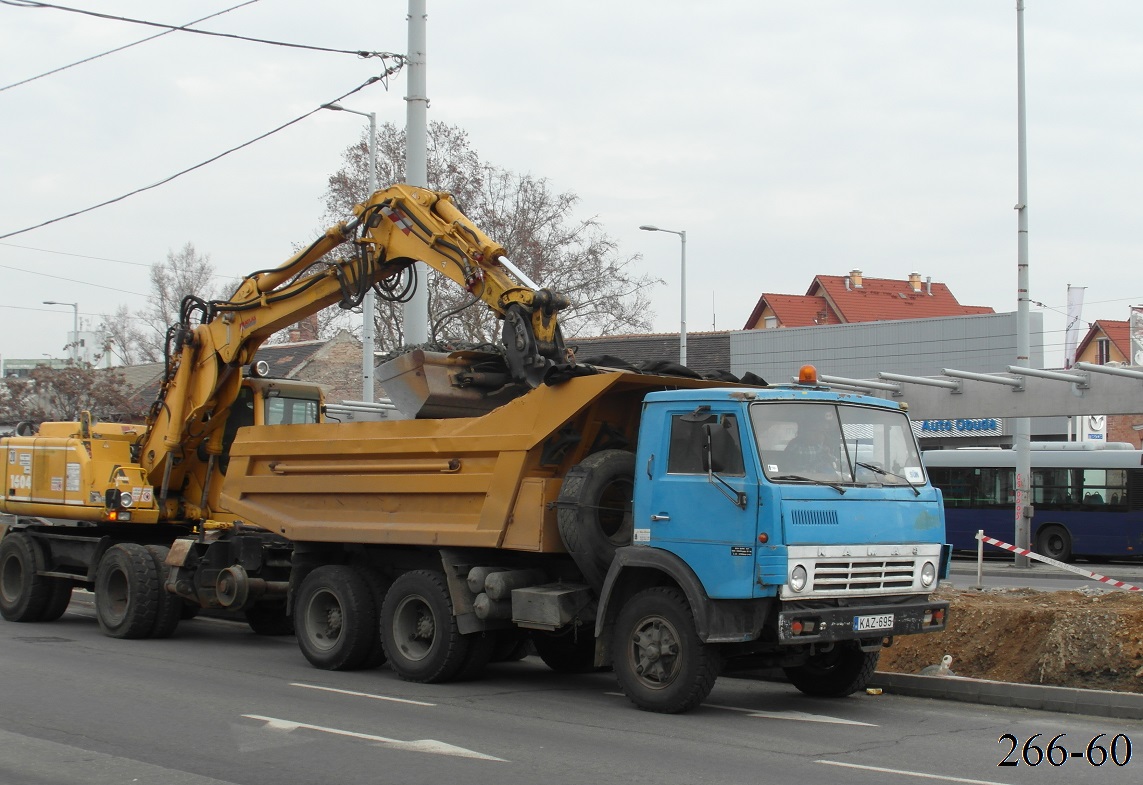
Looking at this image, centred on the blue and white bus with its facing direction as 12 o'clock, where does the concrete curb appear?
The concrete curb is roughly at 9 o'clock from the blue and white bus.

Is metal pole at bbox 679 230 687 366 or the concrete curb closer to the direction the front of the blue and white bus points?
the metal pole

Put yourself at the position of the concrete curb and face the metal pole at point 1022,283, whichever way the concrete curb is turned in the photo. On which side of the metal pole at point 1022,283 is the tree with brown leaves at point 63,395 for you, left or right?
left

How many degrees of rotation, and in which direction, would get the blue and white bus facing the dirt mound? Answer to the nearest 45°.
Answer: approximately 90° to its left

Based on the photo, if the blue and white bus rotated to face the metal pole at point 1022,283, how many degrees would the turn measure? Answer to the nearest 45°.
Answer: approximately 90° to its left

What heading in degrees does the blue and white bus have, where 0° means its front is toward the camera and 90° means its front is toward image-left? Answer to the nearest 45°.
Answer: approximately 90°

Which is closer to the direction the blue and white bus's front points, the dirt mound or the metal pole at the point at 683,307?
the metal pole
